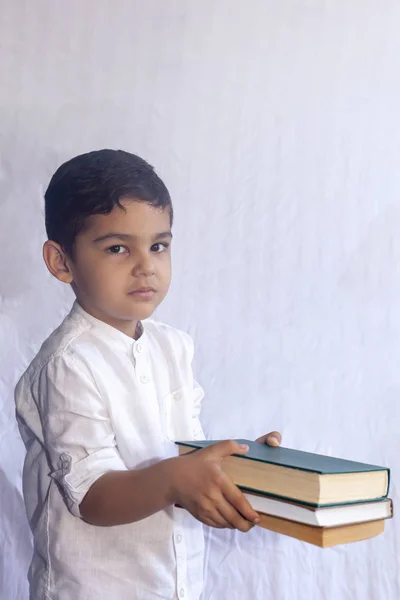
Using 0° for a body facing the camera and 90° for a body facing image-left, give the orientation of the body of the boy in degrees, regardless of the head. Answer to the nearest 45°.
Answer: approximately 315°
